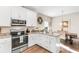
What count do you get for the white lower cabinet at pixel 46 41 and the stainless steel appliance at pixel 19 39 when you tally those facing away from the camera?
0

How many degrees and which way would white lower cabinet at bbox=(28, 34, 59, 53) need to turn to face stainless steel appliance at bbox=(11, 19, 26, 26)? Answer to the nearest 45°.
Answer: approximately 90° to its right

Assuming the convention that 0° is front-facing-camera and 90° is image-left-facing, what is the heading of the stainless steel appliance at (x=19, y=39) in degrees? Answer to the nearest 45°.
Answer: approximately 315°

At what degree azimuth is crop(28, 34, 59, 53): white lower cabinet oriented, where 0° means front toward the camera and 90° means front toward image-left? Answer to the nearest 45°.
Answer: approximately 45°
